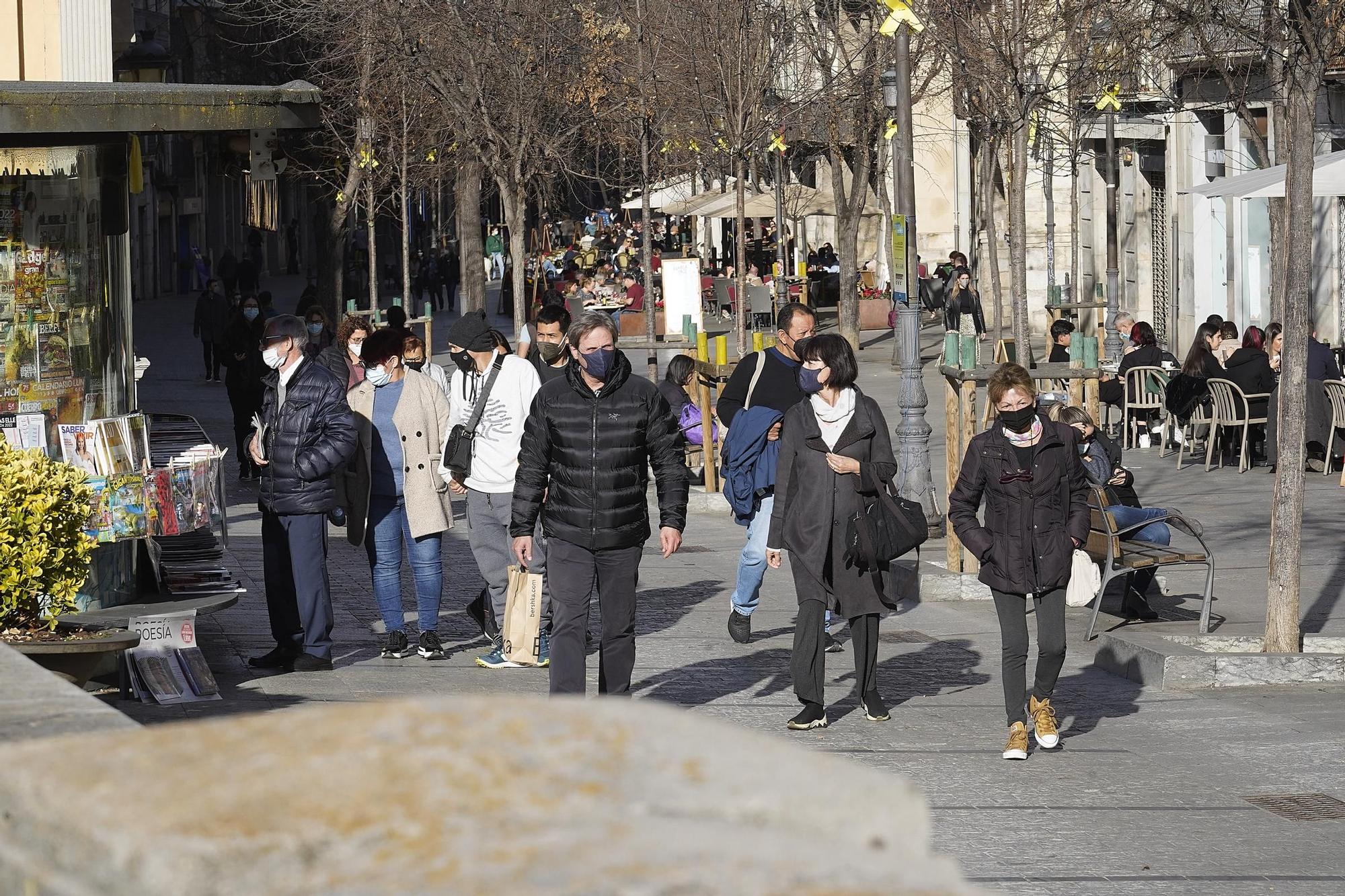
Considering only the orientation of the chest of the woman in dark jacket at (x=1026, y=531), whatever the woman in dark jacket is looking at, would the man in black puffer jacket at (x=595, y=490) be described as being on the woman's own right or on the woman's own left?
on the woman's own right

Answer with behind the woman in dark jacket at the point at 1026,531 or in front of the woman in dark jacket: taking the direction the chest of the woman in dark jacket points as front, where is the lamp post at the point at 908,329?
behind

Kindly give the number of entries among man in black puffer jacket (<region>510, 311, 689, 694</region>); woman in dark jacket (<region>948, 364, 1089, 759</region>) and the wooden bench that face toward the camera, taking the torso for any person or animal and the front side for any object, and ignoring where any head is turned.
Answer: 2

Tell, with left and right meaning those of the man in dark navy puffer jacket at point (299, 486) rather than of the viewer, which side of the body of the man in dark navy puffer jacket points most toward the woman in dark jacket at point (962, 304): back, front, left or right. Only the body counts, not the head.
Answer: back

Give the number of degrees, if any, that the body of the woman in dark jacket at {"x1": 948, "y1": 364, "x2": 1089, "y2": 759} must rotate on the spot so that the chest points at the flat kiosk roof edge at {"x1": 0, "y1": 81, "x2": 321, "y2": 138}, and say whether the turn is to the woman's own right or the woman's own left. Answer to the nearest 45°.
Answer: approximately 90° to the woman's own right

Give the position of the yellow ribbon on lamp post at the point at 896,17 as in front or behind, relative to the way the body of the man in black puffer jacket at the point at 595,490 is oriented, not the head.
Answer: behind

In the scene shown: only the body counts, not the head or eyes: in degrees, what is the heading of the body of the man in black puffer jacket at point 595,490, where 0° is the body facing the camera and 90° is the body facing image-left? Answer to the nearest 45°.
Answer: approximately 0°

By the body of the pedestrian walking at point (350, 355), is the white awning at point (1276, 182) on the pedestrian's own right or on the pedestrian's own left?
on the pedestrian's own left

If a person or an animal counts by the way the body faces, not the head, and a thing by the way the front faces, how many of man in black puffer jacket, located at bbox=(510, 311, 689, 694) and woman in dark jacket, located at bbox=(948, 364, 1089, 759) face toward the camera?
2
